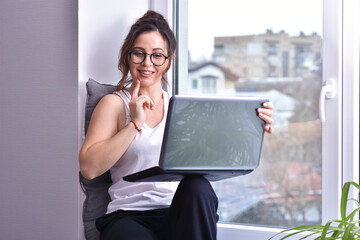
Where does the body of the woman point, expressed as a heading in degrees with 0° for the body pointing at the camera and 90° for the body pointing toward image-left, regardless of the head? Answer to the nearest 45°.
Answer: approximately 315°

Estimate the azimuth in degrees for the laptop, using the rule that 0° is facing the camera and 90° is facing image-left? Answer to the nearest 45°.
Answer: approximately 135°
